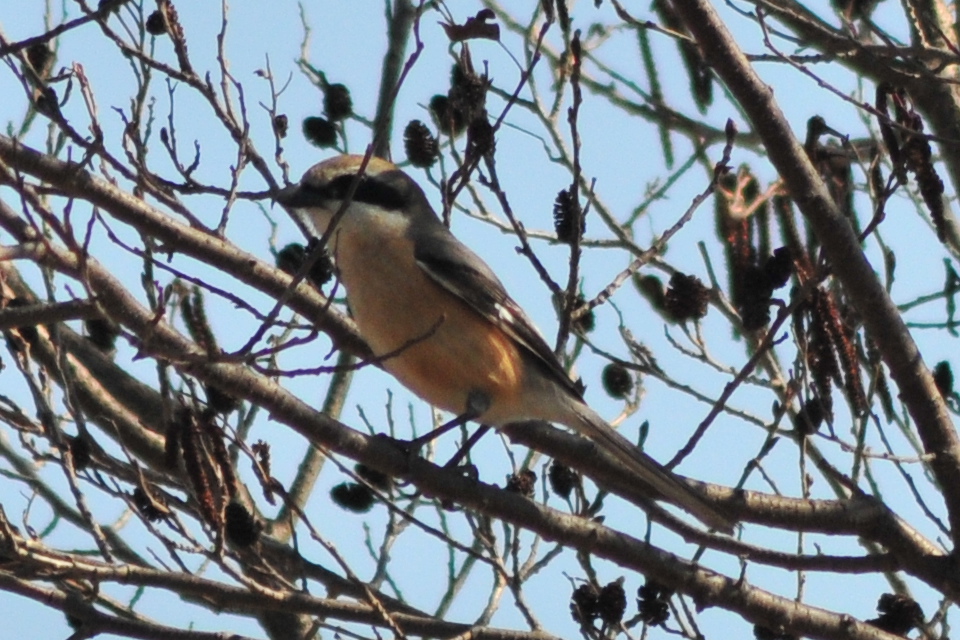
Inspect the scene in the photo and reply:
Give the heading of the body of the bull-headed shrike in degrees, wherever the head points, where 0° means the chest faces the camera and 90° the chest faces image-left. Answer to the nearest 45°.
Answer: approximately 90°
